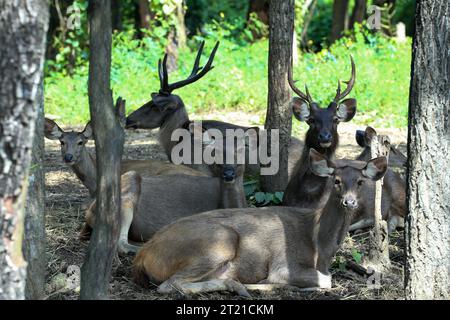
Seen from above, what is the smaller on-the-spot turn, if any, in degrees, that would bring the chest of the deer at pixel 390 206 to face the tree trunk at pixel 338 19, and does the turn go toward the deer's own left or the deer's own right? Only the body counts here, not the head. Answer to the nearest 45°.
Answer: approximately 90° to the deer's own right

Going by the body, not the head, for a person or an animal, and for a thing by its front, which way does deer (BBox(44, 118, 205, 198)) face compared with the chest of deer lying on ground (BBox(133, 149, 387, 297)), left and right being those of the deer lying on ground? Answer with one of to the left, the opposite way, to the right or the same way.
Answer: the opposite way

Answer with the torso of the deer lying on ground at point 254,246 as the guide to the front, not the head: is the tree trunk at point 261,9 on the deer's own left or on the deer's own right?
on the deer's own left

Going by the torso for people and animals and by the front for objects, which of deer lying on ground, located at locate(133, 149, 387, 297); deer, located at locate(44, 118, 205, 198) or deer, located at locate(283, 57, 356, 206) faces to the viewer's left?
deer, located at locate(44, 118, 205, 198)

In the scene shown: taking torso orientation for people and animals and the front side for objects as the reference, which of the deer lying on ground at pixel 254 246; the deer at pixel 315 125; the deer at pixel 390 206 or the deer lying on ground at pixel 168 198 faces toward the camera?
the deer at pixel 315 125

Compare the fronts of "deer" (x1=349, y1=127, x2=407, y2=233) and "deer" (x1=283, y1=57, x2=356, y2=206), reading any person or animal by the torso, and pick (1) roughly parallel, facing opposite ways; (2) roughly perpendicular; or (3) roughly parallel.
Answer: roughly perpendicular

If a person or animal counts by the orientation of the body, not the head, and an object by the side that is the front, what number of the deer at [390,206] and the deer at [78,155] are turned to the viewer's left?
2

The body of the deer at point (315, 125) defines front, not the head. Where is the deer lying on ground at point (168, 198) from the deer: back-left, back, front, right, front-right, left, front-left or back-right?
right

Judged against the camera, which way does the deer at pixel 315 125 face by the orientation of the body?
toward the camera

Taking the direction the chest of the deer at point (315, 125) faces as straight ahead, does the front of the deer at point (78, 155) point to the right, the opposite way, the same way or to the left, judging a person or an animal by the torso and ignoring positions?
to the right

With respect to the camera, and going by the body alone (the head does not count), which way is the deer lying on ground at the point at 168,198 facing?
to the viewer's right

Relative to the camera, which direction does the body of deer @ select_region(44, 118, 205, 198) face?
to the viewer's left

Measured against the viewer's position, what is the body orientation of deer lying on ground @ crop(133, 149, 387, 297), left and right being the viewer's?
facing to the right of the viewer

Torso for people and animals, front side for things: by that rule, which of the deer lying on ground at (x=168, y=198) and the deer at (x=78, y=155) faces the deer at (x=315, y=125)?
the deer lying on ground

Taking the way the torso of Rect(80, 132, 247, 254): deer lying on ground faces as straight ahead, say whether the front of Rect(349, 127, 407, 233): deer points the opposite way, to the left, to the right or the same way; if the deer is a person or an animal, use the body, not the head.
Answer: the opposite way

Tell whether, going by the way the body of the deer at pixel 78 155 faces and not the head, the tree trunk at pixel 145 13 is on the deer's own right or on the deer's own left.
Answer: on the deer's own right
